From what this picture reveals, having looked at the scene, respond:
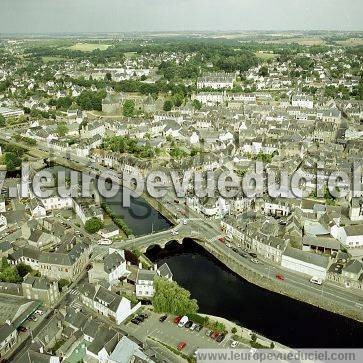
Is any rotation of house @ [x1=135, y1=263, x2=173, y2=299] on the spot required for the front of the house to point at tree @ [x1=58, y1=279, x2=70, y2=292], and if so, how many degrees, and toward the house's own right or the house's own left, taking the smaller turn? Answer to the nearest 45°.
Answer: approximately 90° to the house's own right

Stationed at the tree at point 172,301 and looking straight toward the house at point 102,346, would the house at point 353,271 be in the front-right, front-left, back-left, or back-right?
back-left

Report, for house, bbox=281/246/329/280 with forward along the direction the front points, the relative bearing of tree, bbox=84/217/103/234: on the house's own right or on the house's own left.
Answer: on the house's own right

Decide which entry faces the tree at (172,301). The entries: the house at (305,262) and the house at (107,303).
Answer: the house at (305,262)

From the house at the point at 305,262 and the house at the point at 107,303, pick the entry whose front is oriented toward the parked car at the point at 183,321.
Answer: the house at the point at 305,262

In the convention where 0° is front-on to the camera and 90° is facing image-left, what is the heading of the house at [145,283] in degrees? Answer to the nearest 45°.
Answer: approximately 0°

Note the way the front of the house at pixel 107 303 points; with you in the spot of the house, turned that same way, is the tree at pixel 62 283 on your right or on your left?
on your right

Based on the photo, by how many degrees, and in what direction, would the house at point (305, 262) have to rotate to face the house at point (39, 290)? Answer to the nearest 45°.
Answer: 0° — it already faces it

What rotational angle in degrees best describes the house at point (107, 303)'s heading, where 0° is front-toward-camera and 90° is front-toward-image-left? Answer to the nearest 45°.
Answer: approximately 45°

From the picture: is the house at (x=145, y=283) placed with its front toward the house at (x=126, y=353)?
yes
